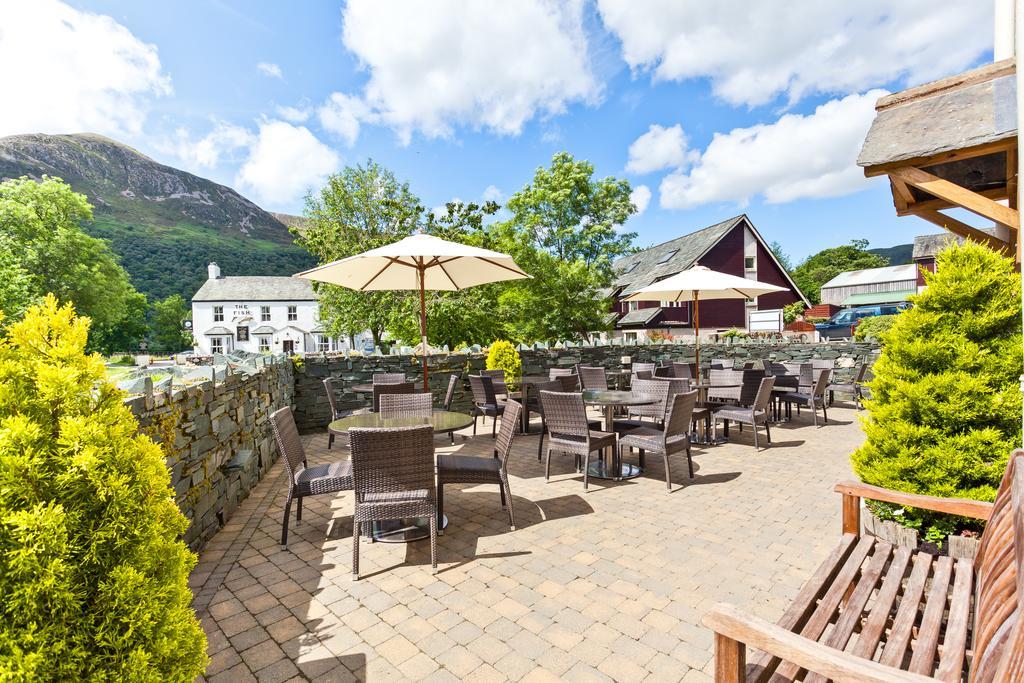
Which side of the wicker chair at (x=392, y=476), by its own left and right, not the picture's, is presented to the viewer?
back

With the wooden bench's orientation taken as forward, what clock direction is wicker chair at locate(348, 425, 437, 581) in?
The wicker chair is roughly at 12 o'clock from the wooden bench.

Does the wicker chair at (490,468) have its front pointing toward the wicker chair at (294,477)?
yes

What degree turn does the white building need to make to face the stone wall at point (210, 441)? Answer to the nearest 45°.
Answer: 0° — it already faces it

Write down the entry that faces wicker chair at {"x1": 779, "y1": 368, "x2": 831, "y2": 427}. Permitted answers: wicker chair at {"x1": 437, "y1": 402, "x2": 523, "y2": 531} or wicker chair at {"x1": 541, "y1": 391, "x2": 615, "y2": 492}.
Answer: wicker chair at {"x1": 541, "y1": 391, "x2": 615, "y2": 492}

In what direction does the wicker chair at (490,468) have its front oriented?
to the viewer's left

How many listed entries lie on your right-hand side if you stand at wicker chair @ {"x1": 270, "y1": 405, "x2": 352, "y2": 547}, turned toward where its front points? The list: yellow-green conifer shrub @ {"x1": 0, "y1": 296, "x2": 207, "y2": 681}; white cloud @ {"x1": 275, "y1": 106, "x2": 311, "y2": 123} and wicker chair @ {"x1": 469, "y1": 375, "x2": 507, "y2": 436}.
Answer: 1

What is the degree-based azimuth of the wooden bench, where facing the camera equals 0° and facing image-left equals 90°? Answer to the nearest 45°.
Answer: approximately 90°

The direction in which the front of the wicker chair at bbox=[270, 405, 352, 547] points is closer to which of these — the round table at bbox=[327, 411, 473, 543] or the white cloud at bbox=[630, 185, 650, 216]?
the round table

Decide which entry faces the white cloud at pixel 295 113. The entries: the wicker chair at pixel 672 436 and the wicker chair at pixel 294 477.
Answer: the wicker chair at pixel 672 436

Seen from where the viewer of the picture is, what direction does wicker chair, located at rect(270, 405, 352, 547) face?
facing to the right of the viewer
